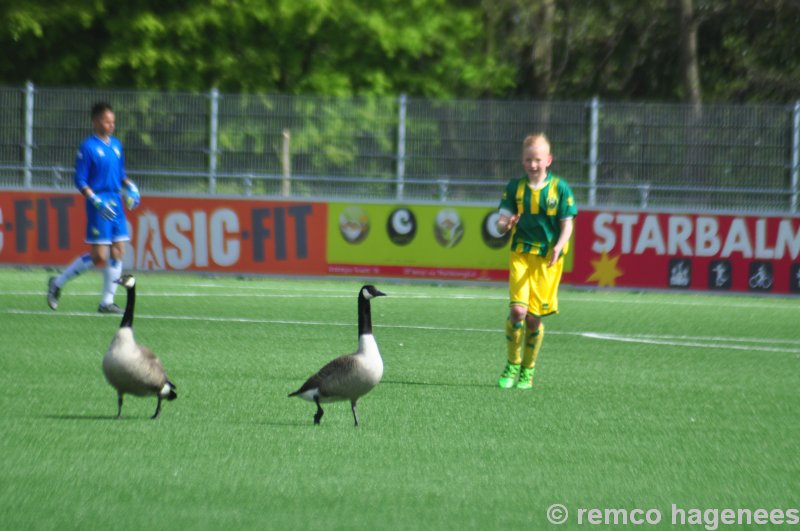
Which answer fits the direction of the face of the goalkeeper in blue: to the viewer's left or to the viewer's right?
to the viewer's right

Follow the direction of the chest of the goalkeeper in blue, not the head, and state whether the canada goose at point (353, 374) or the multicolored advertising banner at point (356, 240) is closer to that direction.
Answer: the canada goose

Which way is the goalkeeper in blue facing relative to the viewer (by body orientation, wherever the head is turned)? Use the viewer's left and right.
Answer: facing the viewer and to the right of the viewer

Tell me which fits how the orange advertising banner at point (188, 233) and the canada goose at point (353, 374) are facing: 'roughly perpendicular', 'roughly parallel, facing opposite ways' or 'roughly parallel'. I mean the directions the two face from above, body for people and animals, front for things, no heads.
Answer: roughly perpendicular

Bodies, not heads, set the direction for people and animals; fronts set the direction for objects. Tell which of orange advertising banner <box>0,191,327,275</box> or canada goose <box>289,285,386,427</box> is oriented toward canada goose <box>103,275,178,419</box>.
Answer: the orange advertising banner

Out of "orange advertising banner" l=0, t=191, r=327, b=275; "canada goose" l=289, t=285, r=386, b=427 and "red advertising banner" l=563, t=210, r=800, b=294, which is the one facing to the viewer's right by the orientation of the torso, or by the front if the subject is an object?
the canada goose

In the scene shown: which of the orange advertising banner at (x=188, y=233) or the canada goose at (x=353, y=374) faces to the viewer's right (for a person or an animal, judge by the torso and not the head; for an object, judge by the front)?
the canada goose

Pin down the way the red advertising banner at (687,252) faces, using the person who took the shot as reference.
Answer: facing the viewer

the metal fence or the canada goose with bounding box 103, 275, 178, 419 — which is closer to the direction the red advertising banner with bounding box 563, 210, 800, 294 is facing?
the canada goose

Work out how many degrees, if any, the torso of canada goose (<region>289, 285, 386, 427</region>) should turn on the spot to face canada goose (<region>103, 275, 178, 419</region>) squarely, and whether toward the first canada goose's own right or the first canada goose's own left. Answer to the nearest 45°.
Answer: approximately 180°

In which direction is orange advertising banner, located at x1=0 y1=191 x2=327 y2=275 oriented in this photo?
toward the camera

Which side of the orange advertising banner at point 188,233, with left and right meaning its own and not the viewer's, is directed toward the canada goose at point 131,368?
front

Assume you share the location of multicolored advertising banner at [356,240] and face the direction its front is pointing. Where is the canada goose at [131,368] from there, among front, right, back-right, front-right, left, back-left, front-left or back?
front

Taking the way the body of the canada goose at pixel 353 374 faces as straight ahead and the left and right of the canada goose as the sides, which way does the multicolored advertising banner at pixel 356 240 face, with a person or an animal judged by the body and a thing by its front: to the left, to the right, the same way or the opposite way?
to the right

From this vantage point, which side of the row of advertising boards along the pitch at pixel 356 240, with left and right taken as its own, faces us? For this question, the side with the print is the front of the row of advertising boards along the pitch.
front

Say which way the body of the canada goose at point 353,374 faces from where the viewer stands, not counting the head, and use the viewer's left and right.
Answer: facing to the right of the viewer

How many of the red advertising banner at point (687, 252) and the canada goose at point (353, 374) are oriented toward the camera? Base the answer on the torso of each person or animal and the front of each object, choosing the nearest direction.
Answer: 1

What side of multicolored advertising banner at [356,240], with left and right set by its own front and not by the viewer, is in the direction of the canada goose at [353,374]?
front
